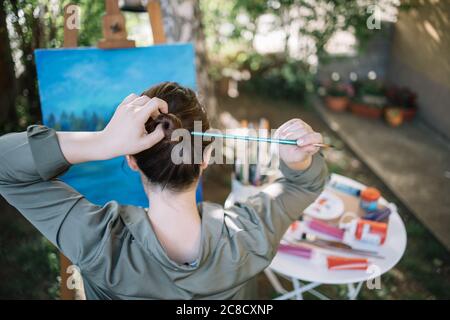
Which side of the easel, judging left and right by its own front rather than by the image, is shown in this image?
front

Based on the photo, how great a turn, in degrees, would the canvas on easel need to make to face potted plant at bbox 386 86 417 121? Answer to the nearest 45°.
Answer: approximately 135° to its left

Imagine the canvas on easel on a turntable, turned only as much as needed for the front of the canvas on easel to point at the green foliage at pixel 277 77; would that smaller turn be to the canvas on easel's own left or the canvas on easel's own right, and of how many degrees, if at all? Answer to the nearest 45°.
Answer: approximately 135° to the canvas on easel's own left

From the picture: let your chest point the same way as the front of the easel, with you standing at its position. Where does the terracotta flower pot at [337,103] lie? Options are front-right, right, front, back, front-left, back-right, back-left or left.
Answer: back-left

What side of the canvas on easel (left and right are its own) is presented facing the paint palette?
left

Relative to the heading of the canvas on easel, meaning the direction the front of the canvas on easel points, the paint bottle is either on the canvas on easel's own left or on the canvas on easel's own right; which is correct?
on the canvas on easel's own left

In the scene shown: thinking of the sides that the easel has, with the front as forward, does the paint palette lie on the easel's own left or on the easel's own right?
on the easel's own left

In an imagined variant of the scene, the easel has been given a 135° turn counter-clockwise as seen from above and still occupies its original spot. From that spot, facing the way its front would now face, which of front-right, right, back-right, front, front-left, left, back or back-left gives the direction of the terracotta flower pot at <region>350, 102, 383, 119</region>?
front

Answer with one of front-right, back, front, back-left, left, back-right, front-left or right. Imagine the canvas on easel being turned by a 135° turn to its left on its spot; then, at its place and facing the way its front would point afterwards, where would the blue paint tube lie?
front-right

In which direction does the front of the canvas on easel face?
toward the camera

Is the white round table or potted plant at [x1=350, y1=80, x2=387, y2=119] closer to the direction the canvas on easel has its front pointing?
the white round table
